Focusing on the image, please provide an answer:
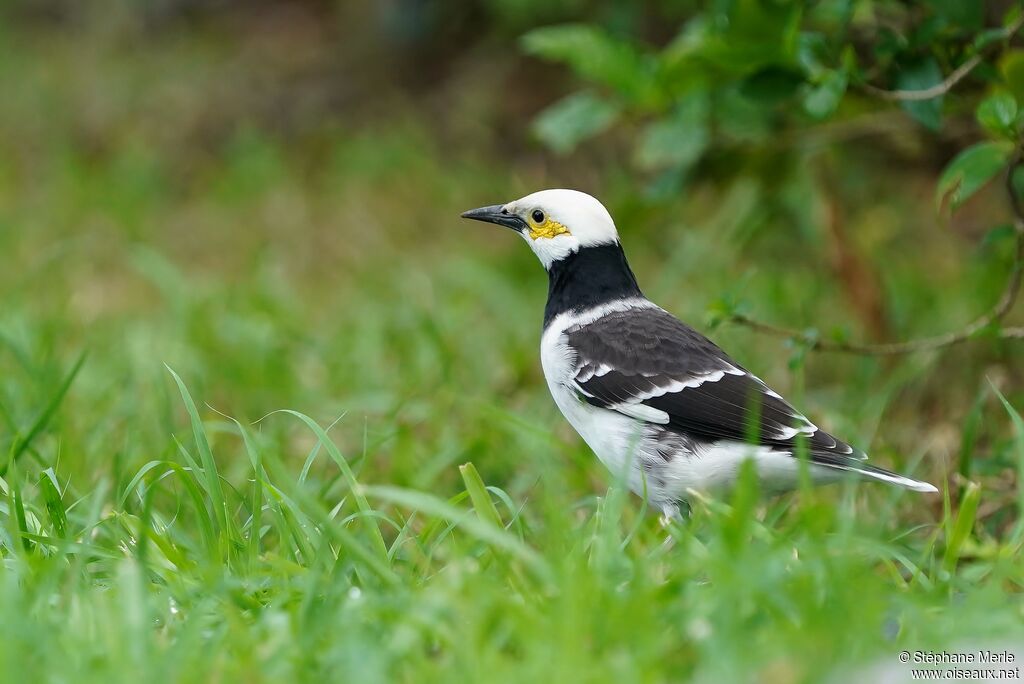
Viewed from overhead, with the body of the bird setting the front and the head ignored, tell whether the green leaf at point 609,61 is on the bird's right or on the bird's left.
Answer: on the bird's right

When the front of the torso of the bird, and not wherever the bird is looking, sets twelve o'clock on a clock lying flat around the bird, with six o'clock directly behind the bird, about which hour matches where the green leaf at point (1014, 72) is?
The green leaf is roughly at 5 o'clock from the bird.

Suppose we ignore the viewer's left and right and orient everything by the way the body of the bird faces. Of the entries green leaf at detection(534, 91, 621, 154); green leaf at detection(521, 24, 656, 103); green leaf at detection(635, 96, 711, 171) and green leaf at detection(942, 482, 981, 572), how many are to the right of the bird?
3

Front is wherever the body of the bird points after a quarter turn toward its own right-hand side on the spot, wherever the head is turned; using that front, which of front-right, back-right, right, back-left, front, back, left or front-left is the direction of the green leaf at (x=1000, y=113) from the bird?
right

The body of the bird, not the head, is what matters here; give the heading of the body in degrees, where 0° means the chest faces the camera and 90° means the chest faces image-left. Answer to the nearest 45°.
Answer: approximately 90°

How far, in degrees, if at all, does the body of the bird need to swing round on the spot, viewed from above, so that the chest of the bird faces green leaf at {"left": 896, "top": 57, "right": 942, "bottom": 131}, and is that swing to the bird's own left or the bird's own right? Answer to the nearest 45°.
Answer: approximately 135° to the bird's own right

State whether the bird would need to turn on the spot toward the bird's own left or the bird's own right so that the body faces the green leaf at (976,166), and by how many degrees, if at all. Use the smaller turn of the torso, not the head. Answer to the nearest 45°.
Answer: approximately 180°

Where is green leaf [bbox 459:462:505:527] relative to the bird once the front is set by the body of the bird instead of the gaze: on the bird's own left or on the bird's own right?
on the bird's own left

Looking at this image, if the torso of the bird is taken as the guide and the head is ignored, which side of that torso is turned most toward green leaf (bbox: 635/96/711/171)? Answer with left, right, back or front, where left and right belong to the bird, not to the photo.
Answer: right
